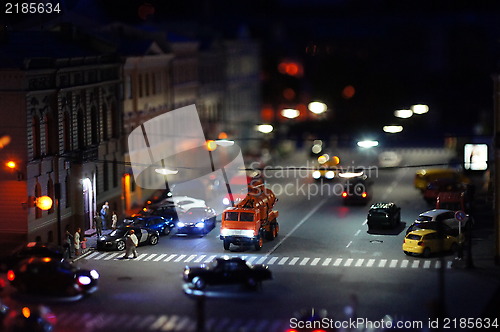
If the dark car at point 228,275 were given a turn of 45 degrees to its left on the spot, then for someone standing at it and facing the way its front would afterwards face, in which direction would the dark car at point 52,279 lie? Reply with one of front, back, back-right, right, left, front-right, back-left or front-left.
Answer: front-right

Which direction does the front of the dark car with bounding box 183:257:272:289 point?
to the viewer's left
